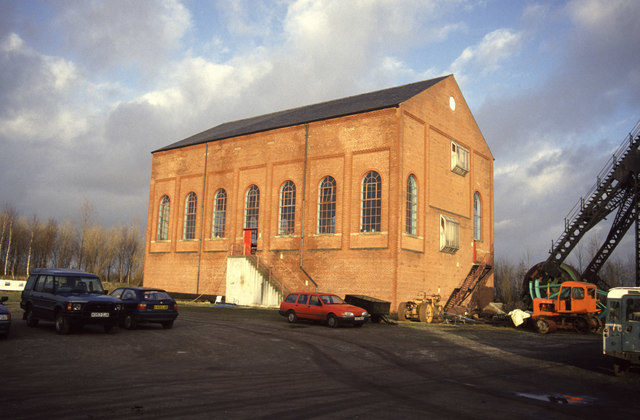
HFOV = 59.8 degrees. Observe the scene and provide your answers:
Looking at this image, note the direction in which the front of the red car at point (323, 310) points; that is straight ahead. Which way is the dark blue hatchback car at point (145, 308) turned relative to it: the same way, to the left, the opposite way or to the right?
the opposite way

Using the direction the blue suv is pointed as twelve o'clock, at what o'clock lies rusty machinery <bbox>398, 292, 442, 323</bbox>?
The rusty machinery is roughly at 10 o'clock from the blue suv.

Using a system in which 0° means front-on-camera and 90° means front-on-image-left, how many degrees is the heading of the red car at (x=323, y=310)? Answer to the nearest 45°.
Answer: approximately 315°

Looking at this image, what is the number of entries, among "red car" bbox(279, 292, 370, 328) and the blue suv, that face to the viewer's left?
0

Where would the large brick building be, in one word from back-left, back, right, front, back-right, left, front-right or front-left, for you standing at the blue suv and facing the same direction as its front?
left

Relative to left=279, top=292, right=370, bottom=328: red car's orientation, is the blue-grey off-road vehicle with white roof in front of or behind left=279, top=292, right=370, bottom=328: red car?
in front

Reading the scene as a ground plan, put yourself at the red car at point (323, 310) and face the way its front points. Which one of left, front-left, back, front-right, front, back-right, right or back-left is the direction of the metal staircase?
left
